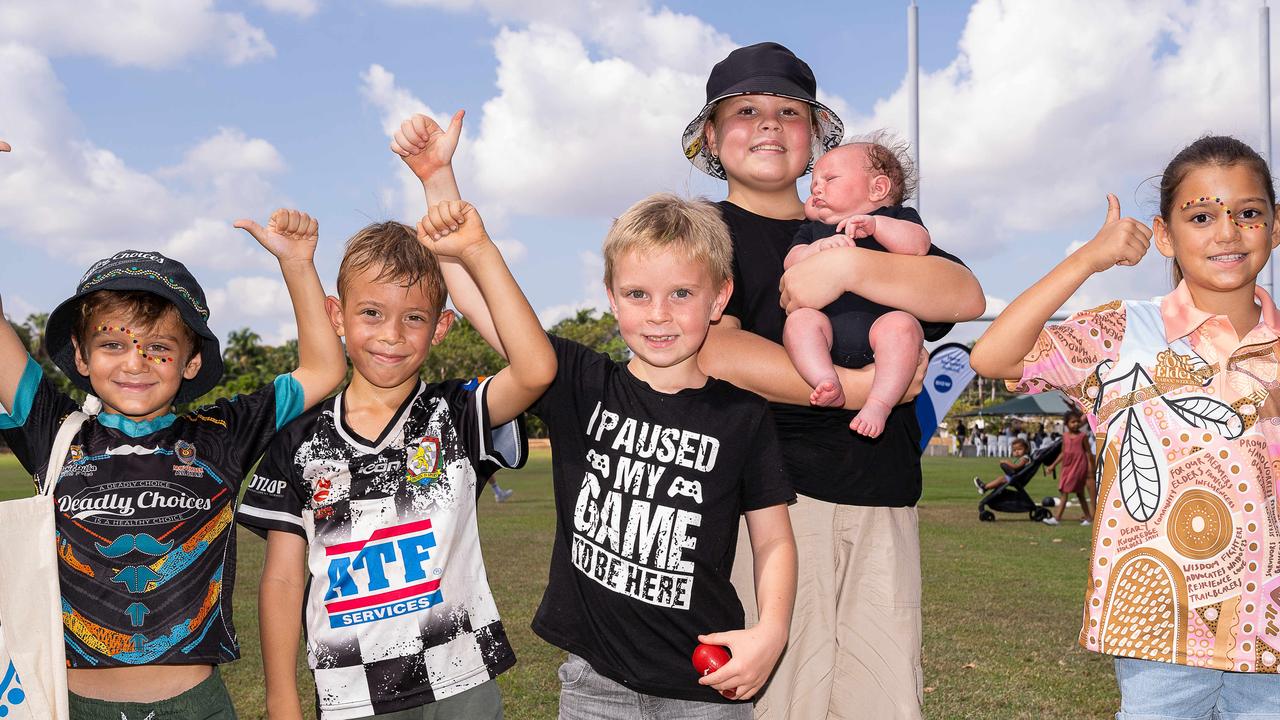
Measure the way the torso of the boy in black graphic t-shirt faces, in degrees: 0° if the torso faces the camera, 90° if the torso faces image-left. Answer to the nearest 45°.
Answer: approximately 0°

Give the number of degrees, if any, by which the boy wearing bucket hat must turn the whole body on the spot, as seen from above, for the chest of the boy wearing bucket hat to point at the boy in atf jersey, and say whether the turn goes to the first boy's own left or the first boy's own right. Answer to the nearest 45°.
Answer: approximately 45° to the first boy's own left

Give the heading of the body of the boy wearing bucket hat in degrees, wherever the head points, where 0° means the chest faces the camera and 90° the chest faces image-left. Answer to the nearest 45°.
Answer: approximately 0°

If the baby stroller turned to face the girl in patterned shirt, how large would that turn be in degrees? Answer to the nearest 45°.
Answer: approximately 90° to its left

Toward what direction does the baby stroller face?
to the viewer's left
